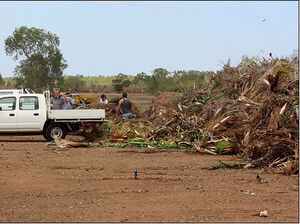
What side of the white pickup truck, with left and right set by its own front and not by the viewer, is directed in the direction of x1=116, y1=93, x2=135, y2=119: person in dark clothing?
back

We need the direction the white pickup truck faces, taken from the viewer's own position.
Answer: facing to the left of the viewer

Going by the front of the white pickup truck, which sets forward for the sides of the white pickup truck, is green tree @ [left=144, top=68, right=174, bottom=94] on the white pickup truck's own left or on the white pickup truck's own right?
on the white pickup truck's own right

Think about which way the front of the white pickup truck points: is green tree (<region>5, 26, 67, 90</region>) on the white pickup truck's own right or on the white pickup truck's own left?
on the white pickup truck's own right

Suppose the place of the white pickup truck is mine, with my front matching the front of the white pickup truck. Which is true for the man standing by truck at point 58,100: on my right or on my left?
on my right

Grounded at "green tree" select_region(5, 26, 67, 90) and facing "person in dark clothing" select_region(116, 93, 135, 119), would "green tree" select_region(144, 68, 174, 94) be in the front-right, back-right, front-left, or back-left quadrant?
back-left
